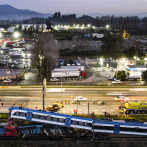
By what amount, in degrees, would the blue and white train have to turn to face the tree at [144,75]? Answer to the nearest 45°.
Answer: approximately 135° to its right

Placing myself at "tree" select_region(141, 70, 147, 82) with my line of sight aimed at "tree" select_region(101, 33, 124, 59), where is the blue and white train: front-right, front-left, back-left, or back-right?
back-left

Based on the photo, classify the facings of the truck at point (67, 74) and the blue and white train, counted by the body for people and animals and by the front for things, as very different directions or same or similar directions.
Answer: very different directions

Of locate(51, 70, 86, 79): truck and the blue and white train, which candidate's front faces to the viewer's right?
the truck

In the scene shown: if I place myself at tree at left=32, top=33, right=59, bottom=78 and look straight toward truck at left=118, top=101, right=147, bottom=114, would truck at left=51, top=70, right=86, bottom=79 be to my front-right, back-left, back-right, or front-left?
front-left

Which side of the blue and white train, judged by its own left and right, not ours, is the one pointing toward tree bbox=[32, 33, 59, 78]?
right

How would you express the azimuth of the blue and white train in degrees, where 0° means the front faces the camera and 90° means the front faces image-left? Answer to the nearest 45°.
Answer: approximately 90°

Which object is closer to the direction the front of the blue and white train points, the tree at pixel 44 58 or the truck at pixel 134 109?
the tree

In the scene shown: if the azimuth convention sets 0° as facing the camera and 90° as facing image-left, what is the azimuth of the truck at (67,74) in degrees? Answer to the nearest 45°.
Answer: approximately 270°

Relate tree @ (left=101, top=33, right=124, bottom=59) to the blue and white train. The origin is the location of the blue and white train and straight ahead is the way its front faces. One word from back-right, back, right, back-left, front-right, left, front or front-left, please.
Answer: right

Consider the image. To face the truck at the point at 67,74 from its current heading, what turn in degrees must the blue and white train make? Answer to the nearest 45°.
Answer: approximately 90° to its right
